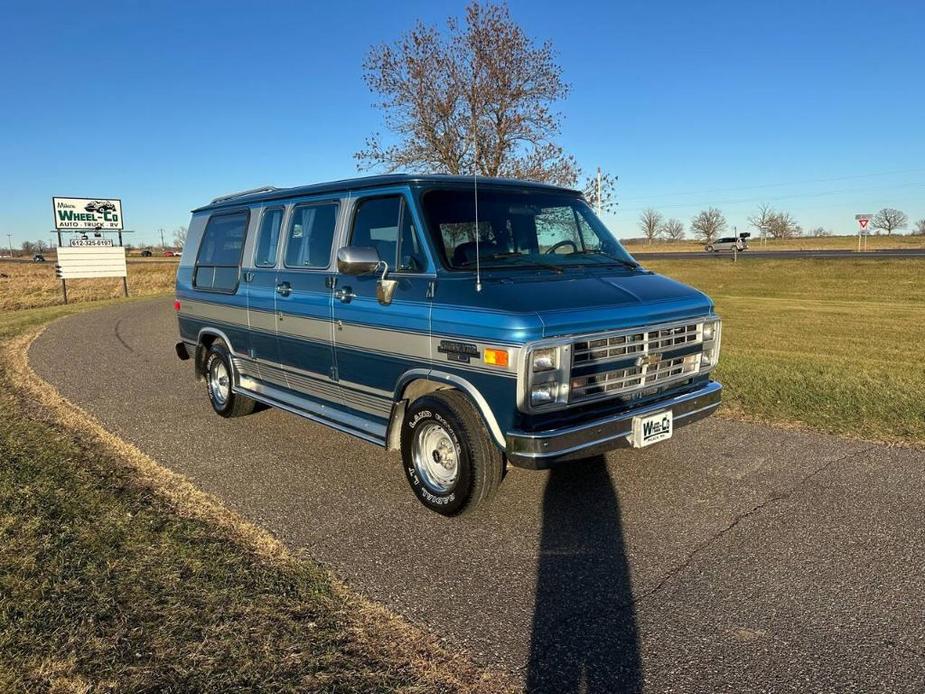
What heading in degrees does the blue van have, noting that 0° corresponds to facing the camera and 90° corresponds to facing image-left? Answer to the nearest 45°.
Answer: approximately 315°

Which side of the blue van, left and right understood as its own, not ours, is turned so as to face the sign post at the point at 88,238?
back

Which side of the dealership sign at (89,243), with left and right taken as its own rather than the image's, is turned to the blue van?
front

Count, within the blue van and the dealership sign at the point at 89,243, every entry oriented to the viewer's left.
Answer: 0
